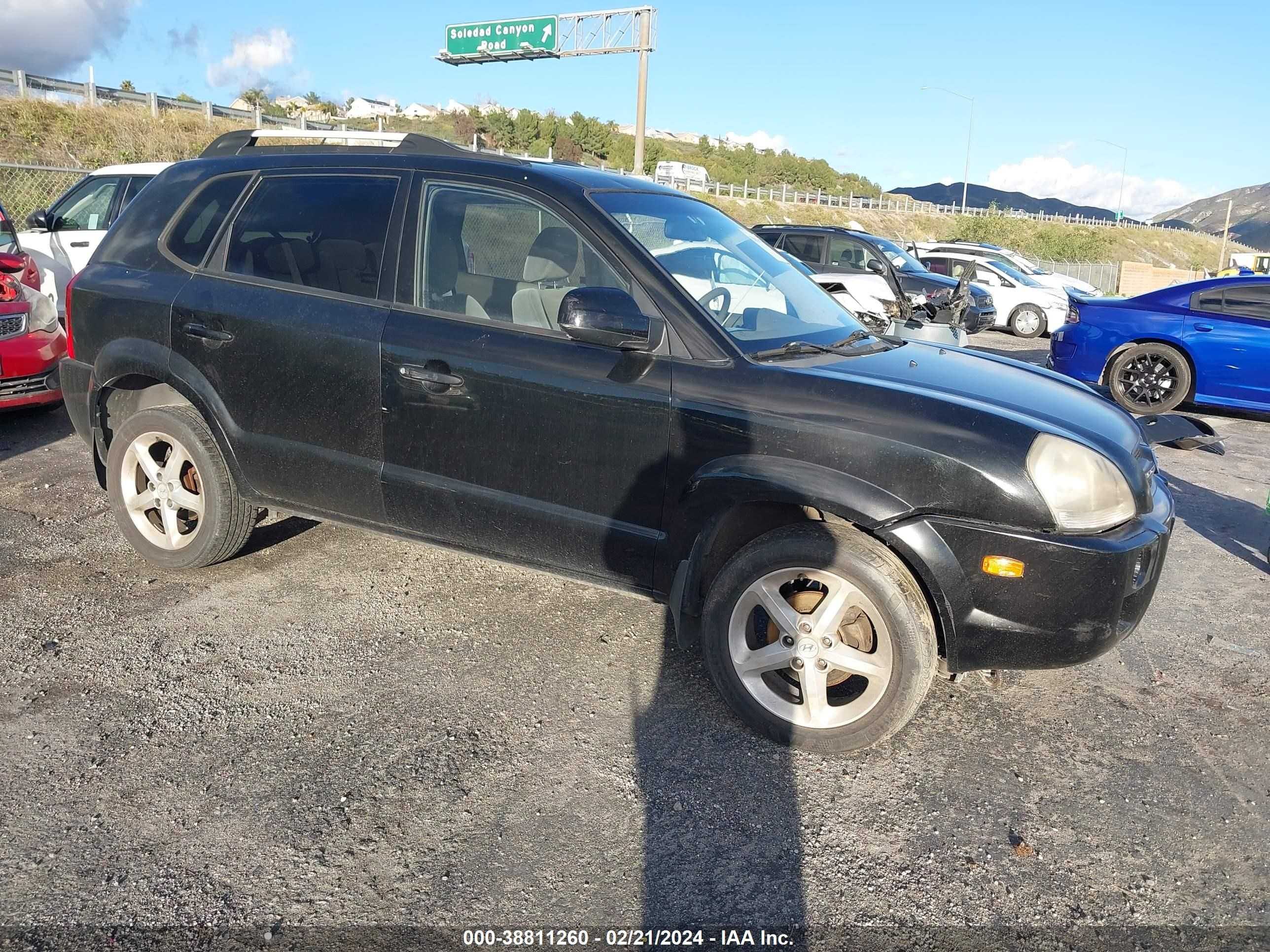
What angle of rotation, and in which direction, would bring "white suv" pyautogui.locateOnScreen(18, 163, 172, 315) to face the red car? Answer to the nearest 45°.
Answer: approximately 90° to its left

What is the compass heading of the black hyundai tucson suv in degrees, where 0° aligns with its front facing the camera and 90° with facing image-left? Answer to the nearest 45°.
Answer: approximately 315°

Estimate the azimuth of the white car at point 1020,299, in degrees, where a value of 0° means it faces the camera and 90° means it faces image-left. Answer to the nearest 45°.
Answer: approximately 270°

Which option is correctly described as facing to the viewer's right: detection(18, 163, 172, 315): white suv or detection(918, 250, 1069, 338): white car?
detection(918, 250, 1069, 338): white car

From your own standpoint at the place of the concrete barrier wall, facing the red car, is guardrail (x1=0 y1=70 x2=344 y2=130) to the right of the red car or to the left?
right

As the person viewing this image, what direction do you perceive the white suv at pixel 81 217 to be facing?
facing to the left of the viewer

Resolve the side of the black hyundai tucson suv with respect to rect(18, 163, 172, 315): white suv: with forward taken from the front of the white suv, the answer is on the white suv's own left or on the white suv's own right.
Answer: on the white suv's own left

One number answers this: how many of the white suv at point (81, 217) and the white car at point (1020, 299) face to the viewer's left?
1

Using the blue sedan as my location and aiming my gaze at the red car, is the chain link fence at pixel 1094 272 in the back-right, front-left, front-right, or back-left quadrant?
back-right

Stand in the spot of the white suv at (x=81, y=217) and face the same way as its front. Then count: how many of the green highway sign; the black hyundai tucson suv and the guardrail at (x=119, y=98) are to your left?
1

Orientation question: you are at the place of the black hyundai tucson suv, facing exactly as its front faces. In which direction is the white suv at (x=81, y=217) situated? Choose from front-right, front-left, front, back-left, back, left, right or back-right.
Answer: back

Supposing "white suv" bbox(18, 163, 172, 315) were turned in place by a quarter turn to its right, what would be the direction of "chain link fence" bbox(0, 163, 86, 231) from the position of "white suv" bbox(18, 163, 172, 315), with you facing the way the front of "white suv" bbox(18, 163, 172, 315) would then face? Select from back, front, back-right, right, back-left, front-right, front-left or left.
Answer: front

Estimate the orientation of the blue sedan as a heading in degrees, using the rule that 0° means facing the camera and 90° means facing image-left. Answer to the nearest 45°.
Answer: approximately 270°

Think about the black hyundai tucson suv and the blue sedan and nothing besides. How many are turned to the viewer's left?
0
